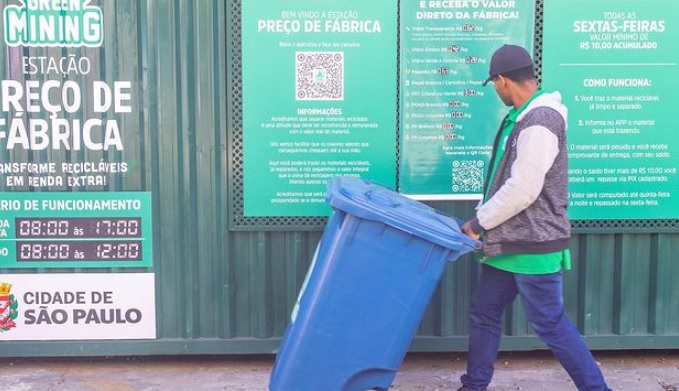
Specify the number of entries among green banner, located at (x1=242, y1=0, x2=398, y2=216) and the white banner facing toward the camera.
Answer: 2

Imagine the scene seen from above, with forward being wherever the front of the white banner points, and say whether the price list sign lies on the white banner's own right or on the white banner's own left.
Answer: on the white banner's own left

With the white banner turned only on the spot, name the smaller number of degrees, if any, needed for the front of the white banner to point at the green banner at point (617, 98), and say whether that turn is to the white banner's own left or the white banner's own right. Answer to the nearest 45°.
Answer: approximately 90° to the white banner's own left

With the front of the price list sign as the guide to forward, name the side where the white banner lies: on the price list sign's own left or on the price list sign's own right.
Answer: on the price list sign's own right

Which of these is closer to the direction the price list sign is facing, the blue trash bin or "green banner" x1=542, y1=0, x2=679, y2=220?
the blue trash bin

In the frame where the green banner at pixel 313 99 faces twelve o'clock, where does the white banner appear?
The white banner is roughly at 3 o'clock from the green banner.

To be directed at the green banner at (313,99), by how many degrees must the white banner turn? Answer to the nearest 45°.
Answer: approximately 90° to its left

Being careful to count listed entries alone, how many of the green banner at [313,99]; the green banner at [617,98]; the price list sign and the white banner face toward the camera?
4

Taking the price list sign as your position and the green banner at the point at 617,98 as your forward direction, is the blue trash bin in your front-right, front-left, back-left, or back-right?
back-right

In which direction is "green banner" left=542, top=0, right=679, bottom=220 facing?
toward the camera

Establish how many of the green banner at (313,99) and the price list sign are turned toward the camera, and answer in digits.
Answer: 2

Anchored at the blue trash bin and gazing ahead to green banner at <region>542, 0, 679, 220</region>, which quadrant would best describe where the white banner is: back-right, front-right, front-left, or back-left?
back-left

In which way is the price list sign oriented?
toward the camera

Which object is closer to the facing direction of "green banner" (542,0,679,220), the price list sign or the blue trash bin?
the blue trash bin

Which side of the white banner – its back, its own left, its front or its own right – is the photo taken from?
front
